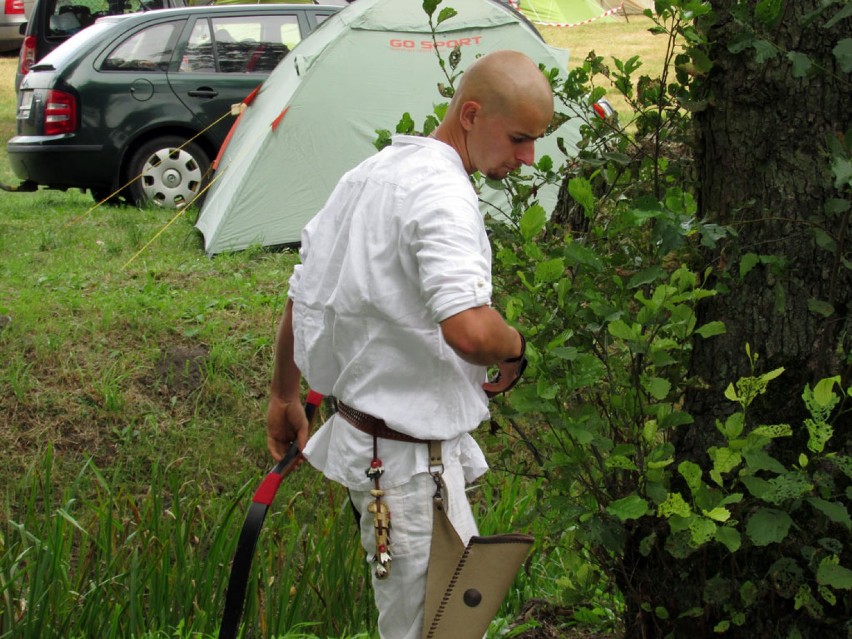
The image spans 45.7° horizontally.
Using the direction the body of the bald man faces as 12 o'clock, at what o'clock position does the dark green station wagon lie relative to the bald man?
The dark green station wagon is roughly at 10 o'clock from the bald man.

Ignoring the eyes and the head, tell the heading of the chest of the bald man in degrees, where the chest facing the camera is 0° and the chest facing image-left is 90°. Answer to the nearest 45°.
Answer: approximately 225°

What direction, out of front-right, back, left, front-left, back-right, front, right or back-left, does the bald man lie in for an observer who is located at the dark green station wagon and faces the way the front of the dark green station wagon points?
right

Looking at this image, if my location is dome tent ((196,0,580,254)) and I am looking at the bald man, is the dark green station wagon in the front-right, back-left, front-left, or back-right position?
back-right

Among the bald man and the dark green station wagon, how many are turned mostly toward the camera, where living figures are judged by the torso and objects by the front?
0

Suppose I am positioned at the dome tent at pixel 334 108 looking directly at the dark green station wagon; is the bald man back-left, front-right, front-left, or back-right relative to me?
back-left

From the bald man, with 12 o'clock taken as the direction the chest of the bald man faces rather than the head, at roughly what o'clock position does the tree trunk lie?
The tree trunk is roughly at 1 o'clock from the bald man.

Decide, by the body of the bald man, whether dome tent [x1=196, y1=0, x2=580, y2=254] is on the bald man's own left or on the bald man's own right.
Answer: on the bald man's own left

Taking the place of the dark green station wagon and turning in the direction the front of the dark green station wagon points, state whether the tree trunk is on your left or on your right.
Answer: on your right

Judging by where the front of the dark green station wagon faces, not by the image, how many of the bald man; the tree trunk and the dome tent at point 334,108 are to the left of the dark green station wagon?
0

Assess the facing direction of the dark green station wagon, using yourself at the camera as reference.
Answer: facing to the right of the viewer
